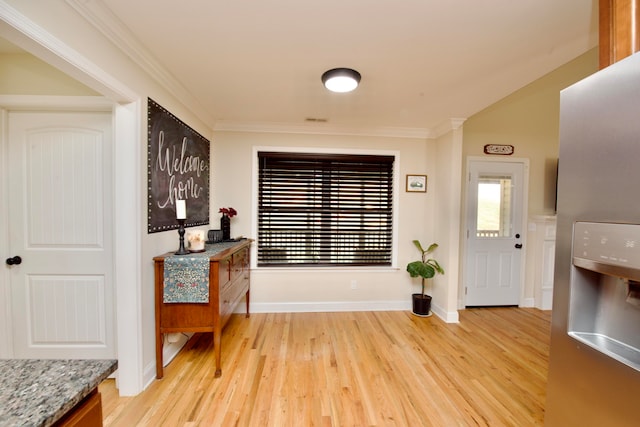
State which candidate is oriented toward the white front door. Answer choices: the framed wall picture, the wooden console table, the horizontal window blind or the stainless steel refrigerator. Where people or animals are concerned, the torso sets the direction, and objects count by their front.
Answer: the wooden console table

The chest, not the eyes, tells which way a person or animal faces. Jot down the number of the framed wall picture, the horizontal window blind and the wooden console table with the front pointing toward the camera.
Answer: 2

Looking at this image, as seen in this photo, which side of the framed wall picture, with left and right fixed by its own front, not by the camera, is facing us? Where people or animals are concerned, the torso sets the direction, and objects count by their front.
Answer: front

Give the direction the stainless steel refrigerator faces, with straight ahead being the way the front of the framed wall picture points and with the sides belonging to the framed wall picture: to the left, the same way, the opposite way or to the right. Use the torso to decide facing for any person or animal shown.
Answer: to the right

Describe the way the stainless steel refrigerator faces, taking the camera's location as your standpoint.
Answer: facing the viewer and to the left of the viewer

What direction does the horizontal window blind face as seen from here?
toward the camera

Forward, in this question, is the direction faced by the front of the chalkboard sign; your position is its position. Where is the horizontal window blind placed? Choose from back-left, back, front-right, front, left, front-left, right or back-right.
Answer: front-left

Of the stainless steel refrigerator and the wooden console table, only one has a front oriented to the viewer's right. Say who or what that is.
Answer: the wooden console table

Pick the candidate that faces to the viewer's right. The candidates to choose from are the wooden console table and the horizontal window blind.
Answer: the wooden console table

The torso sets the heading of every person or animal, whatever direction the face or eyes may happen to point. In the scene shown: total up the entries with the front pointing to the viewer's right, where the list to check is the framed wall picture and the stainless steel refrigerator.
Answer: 0

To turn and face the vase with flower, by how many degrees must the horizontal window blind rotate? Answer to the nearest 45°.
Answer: approximately 90° to its right

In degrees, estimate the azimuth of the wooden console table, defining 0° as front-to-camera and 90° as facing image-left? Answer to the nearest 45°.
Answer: approximately 270°

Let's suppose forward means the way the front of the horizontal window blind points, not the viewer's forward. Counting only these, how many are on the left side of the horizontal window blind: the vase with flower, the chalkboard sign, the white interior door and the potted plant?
1

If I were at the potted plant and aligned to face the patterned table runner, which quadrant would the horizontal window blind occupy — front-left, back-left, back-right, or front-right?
front-right

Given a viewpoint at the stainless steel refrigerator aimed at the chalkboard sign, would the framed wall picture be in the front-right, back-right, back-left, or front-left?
front-right

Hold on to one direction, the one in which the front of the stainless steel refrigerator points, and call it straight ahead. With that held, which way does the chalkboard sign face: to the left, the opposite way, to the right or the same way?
the opposite way

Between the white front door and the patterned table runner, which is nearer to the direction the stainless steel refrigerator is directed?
the patterned table runner

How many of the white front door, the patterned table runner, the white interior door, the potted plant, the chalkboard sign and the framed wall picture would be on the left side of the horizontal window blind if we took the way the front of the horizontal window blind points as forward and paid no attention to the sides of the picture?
3

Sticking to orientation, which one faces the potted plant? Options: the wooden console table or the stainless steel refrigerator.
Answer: the wooden console table

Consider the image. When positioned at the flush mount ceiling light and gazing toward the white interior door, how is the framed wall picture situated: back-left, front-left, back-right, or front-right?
back-right

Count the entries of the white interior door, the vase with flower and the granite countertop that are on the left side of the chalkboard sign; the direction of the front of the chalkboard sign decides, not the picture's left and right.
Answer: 1
